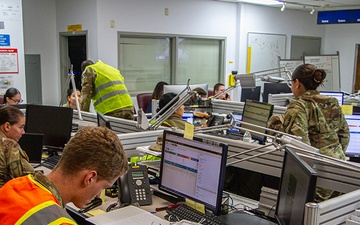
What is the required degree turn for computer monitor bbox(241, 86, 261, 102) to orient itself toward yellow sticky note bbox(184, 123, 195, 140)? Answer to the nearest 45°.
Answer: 0° — it already faces it

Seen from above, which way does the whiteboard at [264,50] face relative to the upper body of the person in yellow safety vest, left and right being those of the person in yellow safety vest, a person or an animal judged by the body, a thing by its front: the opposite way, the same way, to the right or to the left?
the opposite way

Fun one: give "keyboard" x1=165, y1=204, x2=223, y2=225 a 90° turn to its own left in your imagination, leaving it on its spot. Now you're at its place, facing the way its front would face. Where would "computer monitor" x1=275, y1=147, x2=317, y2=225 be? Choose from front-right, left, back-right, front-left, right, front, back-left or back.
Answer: front

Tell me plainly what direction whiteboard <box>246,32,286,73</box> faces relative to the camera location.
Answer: facing the viewer and to the right of the viewer

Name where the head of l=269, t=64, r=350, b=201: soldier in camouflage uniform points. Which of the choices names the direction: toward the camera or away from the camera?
away from the camera

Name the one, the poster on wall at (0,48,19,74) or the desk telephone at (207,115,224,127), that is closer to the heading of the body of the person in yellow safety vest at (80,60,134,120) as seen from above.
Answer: the poster on wall

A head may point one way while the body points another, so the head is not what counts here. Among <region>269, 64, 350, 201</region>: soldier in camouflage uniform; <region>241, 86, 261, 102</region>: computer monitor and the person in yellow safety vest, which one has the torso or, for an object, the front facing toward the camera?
the computer monitor

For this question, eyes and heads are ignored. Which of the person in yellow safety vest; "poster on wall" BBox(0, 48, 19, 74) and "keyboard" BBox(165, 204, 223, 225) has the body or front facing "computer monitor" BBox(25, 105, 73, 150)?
the poster on wall

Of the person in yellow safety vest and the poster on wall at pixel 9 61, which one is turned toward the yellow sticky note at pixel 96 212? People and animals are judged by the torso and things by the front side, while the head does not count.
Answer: the poster on wall

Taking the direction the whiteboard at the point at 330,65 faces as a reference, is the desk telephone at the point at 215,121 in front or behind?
in front

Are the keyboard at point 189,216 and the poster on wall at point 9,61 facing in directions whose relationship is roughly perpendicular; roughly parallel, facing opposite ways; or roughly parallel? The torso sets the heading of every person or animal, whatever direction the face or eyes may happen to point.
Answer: roughly perpendicular

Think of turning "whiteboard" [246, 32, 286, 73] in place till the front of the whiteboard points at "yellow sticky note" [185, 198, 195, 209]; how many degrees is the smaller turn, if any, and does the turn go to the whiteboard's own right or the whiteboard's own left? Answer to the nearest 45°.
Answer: approximately 45° to the whiteboard's own right

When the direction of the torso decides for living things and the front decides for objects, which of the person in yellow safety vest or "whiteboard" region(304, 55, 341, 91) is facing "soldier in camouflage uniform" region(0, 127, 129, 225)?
the whiteboard
